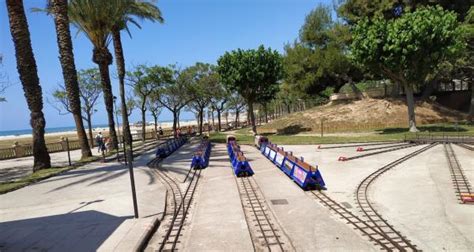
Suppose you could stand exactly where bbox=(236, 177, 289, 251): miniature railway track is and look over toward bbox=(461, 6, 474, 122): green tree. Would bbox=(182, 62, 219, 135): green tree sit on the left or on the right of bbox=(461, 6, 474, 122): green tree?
left

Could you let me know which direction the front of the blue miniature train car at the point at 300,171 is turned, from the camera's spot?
facing the viewer and to the right of the viewer

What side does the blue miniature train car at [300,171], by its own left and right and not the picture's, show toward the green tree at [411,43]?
left

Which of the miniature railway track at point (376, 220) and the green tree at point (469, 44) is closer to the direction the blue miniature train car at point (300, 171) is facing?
the miniature railway track

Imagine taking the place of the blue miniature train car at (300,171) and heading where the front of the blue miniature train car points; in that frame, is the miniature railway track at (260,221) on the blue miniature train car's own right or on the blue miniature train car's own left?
on the blue miniature train car's own right

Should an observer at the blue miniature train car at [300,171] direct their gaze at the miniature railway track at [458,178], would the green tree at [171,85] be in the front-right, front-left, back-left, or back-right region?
back-left

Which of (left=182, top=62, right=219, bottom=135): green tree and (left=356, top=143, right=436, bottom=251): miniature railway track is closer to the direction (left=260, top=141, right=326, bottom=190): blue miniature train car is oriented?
the miniature railway track
